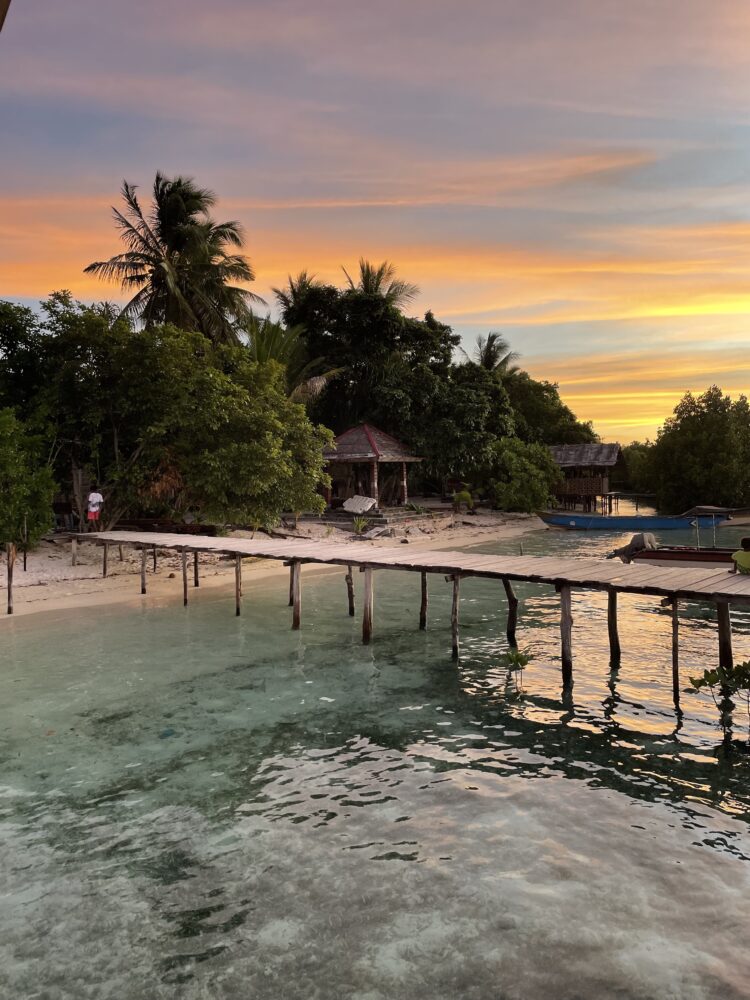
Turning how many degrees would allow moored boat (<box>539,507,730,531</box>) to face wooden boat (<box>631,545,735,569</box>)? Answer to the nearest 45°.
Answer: approximately 90° to its left

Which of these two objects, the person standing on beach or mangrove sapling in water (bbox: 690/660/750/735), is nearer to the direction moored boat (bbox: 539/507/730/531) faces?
the person standing on beach

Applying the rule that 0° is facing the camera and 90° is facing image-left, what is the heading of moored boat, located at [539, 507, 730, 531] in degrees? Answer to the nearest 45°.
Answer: approximately 90°

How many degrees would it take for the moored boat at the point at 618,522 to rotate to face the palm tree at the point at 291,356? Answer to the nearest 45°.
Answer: approximately 45° to its left

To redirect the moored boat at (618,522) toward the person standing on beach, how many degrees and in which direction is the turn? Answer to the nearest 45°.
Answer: approximately 45° to its left

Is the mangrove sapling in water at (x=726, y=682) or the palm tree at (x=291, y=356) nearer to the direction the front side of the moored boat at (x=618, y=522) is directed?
the palm tree

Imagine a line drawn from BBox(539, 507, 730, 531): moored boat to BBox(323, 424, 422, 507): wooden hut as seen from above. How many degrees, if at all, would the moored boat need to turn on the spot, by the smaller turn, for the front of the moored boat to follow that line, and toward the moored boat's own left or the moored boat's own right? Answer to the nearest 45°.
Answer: approximately 45° to the moored boat's own left

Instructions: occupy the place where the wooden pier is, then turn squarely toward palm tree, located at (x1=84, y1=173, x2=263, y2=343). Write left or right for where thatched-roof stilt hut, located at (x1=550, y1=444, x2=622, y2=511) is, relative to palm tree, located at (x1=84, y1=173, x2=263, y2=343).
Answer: right

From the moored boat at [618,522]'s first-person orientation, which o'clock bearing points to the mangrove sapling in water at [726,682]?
The mangrove sapling in water is roughly at 9 o'clock from the moored boat.

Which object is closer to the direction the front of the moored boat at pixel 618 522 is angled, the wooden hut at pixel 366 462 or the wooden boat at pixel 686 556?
the wooden hut
